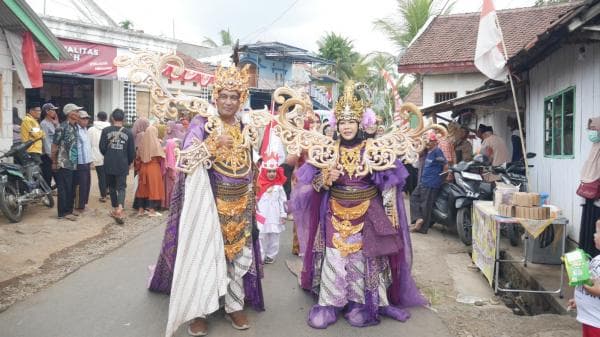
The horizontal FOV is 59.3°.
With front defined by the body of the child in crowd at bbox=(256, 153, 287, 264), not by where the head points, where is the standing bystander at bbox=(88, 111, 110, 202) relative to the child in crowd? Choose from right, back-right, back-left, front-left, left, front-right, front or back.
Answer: back-right

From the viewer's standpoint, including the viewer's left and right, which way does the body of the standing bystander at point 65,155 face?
facing the viewer and to the right of the viewer

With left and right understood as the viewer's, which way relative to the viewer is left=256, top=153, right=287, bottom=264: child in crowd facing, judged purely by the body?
facing the viewer
